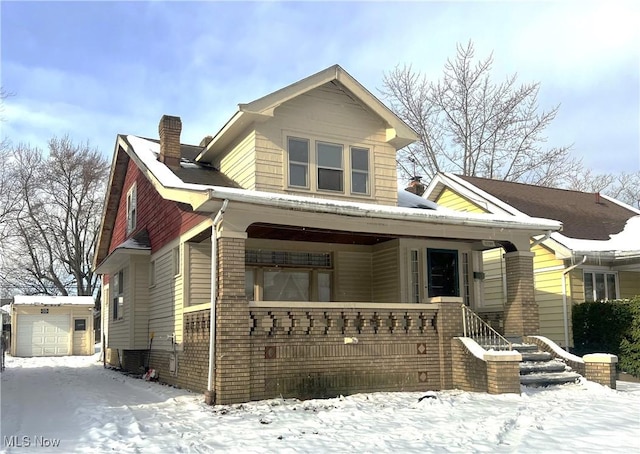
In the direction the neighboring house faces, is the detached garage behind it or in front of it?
behind

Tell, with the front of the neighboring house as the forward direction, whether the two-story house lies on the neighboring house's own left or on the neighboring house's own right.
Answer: on the neighboring house's own right

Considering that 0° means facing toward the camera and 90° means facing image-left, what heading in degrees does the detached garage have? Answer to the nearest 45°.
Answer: approximately 0°

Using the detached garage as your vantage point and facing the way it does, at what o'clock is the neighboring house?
The neighboring house is roughly at 11 o'clock from the detached garage.

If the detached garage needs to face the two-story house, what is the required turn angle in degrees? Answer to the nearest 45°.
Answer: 0° — it already faces it

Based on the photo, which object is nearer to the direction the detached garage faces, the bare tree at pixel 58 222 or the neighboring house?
the neighboring house

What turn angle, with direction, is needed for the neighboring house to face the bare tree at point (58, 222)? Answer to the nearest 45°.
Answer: approximately 180°

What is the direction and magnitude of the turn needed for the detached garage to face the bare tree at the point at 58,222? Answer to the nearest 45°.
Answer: approximately 180°

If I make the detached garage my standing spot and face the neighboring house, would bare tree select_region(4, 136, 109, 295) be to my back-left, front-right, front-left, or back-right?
back-left

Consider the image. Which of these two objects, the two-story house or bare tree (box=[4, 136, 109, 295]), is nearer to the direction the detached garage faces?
the two-story house

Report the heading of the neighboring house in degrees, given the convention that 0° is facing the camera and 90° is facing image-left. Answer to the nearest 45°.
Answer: approximately 315°
